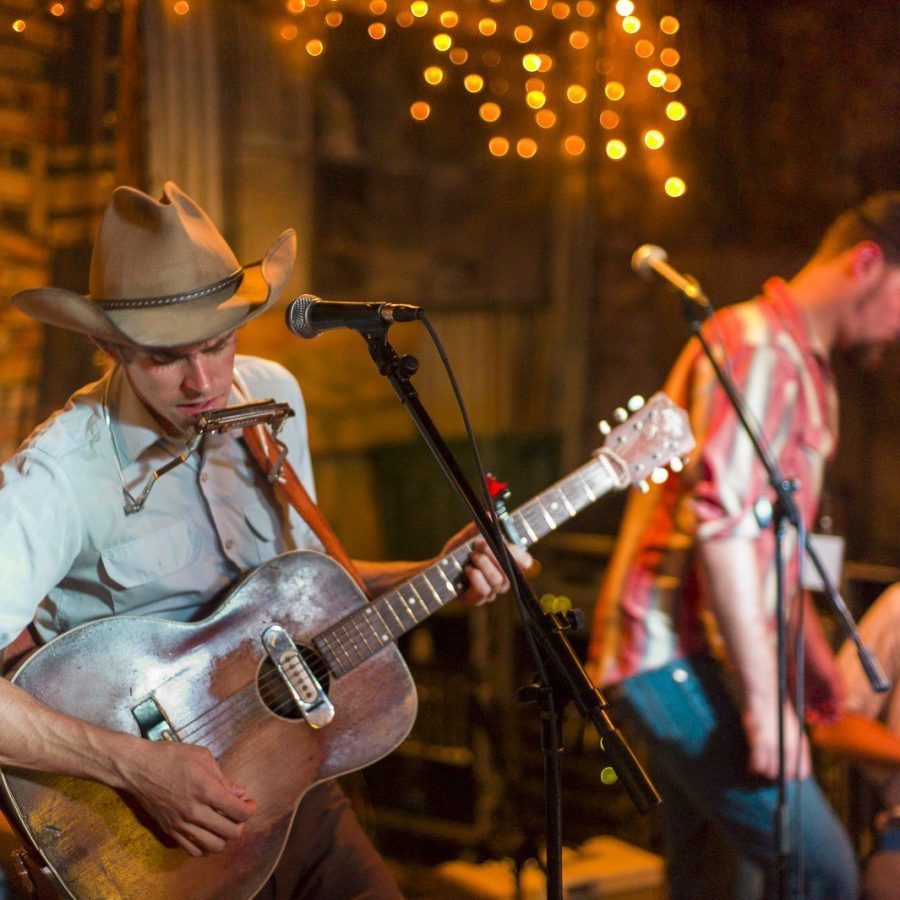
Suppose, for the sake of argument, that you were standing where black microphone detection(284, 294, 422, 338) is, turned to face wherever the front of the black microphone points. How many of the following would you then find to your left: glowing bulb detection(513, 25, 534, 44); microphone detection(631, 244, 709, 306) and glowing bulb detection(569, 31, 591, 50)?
0

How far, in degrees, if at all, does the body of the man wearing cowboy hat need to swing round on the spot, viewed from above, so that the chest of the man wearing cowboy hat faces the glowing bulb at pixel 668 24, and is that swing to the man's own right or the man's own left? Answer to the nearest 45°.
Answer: approximately 90° to the man's own left

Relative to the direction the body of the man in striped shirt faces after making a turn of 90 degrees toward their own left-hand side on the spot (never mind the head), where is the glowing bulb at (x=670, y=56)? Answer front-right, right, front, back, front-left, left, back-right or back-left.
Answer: front

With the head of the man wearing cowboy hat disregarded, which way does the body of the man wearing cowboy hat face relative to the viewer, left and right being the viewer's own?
facing the viewer and to the right of the viewer

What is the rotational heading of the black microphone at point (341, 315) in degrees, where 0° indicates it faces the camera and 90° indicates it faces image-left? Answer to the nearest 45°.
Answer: approximately 90°

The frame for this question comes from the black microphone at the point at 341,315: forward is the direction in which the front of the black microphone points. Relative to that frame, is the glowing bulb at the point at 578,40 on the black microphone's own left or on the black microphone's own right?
on the black microphone's own right

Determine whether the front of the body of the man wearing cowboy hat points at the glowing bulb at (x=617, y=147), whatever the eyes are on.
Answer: no

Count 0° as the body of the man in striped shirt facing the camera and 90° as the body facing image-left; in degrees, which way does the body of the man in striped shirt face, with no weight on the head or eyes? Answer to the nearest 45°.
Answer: approximately 270°

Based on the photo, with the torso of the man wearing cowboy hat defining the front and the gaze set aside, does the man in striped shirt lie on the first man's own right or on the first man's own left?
on the first man's own left

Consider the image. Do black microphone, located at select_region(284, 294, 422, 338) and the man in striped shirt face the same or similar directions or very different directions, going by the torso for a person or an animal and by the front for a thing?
very different directions

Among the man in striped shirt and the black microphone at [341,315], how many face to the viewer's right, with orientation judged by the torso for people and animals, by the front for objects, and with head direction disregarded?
1
